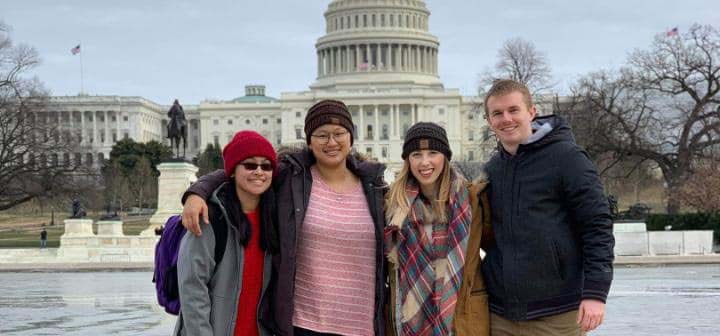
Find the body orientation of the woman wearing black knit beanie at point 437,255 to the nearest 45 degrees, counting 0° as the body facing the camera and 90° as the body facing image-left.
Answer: approximately 0°

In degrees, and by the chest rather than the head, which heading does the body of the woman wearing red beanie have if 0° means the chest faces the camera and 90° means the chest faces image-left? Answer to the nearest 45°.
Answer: approximately 315°

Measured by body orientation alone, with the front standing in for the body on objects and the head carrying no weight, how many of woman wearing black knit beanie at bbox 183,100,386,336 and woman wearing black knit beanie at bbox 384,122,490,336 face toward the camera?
2

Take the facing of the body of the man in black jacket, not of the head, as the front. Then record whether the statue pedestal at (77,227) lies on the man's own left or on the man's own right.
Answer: on the man's own right
